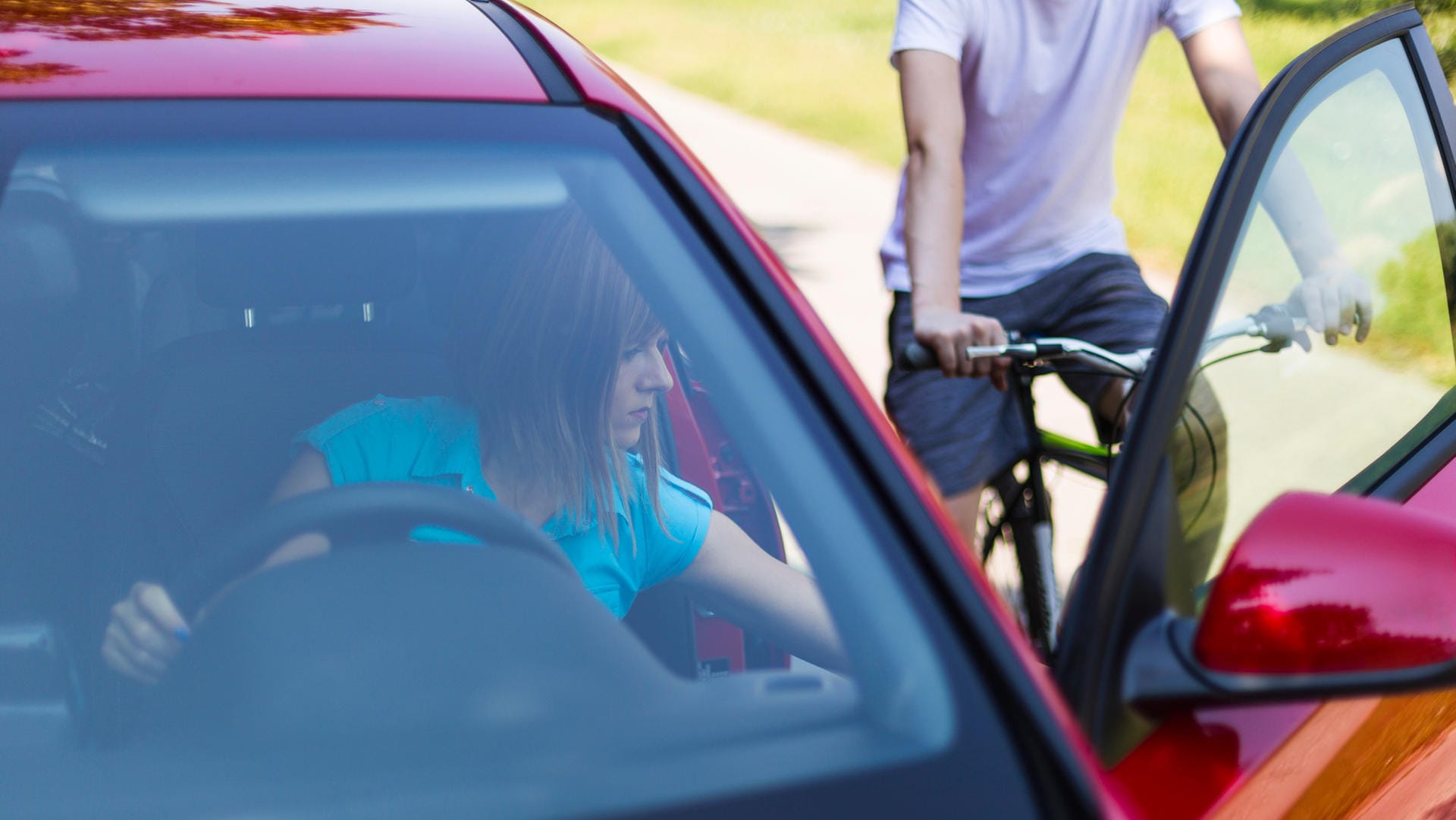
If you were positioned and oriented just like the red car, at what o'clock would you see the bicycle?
The bicycle is roughly at 7 o'clock from the red car.

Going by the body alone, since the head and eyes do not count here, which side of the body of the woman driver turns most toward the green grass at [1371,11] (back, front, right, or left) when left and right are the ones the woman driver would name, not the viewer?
left

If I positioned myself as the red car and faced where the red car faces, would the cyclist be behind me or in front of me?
behind

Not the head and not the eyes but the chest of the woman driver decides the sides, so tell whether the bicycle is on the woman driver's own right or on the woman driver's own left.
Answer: on the woman driver's own left

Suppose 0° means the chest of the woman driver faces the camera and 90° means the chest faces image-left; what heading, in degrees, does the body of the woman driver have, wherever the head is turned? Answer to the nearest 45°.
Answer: approximately 315°

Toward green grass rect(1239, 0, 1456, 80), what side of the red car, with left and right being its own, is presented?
back
